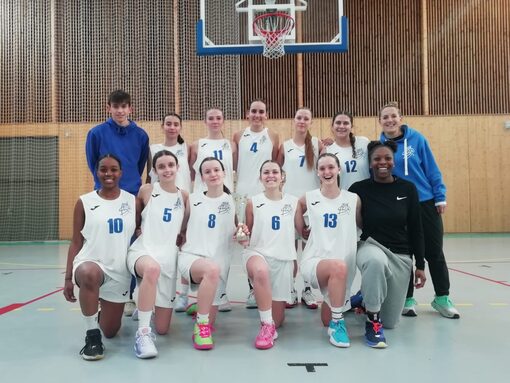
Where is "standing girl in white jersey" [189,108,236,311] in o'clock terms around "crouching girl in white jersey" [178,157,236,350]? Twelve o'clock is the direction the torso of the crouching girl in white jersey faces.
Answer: The standing girl in white jersey is roughly at 6 o'clock from the crouching girl in white jersey.

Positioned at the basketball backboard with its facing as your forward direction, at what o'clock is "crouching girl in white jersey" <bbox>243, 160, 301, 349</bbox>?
The crouching girl in white jersey is roughly at 12 o'clock from the basketball backboard.
